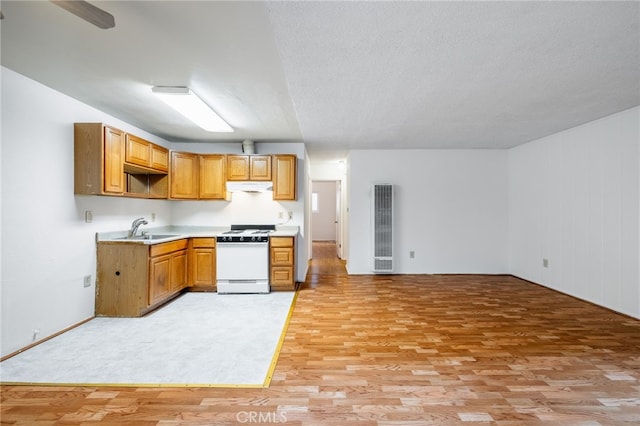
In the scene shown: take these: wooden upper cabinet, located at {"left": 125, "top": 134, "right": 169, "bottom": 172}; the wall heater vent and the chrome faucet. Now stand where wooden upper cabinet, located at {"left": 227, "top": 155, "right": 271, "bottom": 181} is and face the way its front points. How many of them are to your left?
1

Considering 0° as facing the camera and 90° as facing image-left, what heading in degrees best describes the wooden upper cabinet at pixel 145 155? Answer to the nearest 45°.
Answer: approximately 315°

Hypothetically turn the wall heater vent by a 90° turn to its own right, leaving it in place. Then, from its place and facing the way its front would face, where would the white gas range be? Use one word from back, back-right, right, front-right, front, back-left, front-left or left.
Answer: front-left

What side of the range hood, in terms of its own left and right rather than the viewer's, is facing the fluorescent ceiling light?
front

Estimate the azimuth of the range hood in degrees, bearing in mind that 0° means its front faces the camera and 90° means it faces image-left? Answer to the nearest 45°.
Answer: approximately 0°
